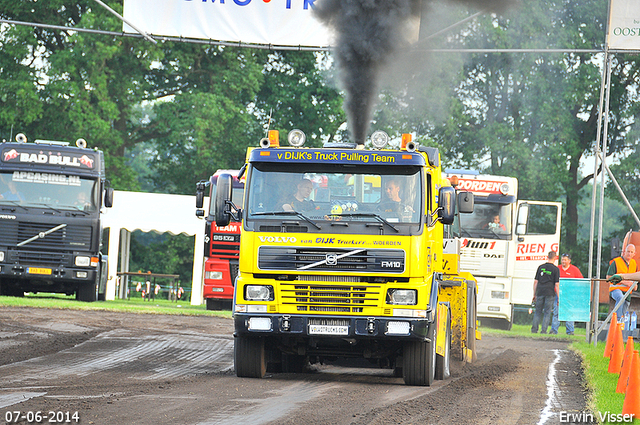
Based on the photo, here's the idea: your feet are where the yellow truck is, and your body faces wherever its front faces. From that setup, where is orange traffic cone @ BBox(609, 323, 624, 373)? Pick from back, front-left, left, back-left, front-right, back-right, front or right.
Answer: back-left

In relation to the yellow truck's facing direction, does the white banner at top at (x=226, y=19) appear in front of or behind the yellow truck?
behind

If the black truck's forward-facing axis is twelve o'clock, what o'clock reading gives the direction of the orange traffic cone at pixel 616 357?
The orange traffic cone is roughly at 11 o'clock from the black truck.

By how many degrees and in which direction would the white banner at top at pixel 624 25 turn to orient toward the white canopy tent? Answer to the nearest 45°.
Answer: approximately 135° to its right

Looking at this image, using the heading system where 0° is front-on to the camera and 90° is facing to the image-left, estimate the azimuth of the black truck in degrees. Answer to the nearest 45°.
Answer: approximately 0°

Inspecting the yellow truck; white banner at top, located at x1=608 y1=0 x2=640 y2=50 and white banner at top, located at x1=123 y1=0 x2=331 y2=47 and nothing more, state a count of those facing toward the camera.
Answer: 3

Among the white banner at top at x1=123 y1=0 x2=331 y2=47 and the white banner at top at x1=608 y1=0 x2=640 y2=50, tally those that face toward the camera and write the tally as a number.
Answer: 2
